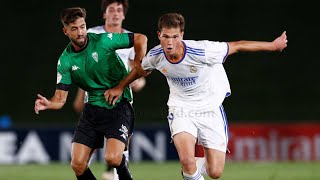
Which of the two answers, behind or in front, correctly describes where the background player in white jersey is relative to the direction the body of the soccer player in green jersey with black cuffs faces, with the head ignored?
behind

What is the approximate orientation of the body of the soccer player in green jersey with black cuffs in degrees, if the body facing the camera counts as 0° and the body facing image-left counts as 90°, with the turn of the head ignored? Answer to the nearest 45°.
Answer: approximately 0°

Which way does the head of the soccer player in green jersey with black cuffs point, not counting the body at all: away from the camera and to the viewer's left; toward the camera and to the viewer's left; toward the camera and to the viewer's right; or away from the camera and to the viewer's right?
toward the camera and to the viewer's right

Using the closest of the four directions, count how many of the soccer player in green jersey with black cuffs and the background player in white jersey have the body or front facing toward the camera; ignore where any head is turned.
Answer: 2

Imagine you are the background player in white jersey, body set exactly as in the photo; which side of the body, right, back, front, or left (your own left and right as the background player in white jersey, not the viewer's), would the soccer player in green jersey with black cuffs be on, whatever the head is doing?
front

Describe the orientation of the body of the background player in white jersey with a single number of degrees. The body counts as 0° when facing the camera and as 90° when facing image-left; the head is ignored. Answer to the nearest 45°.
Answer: approximately 0°

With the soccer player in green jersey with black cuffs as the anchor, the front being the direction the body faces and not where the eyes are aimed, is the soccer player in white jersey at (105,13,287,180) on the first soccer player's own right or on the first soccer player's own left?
on the first soccer player's own left
